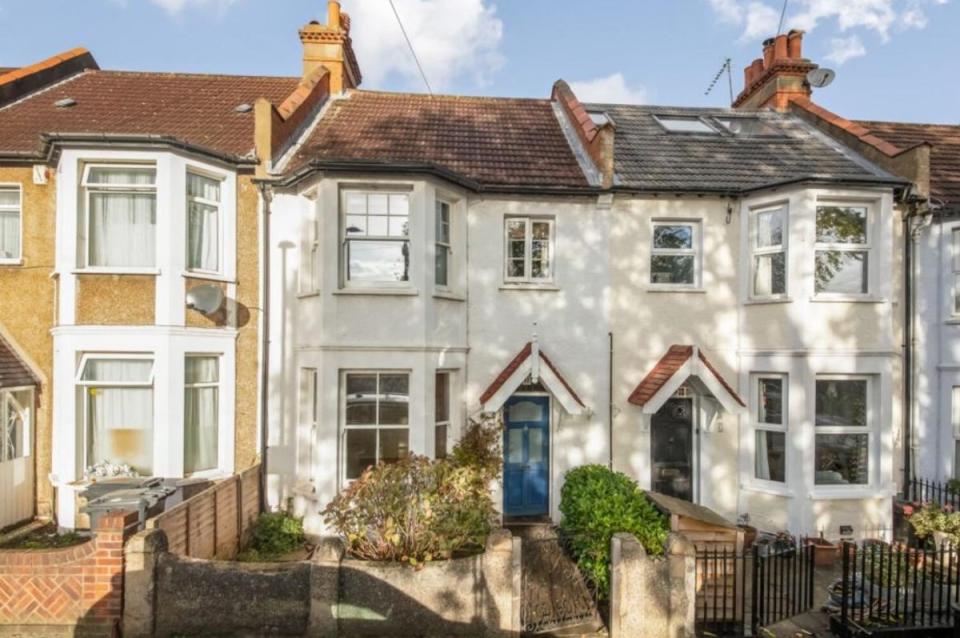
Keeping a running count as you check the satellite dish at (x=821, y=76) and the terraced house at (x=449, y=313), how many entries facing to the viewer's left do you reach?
0

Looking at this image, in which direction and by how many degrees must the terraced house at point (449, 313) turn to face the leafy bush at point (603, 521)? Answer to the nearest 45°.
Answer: approximately 45° to its left

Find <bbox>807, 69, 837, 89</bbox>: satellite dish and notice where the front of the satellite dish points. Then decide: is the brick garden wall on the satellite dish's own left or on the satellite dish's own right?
on the satellite dish's own right

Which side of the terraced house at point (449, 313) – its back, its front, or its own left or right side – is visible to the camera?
front
